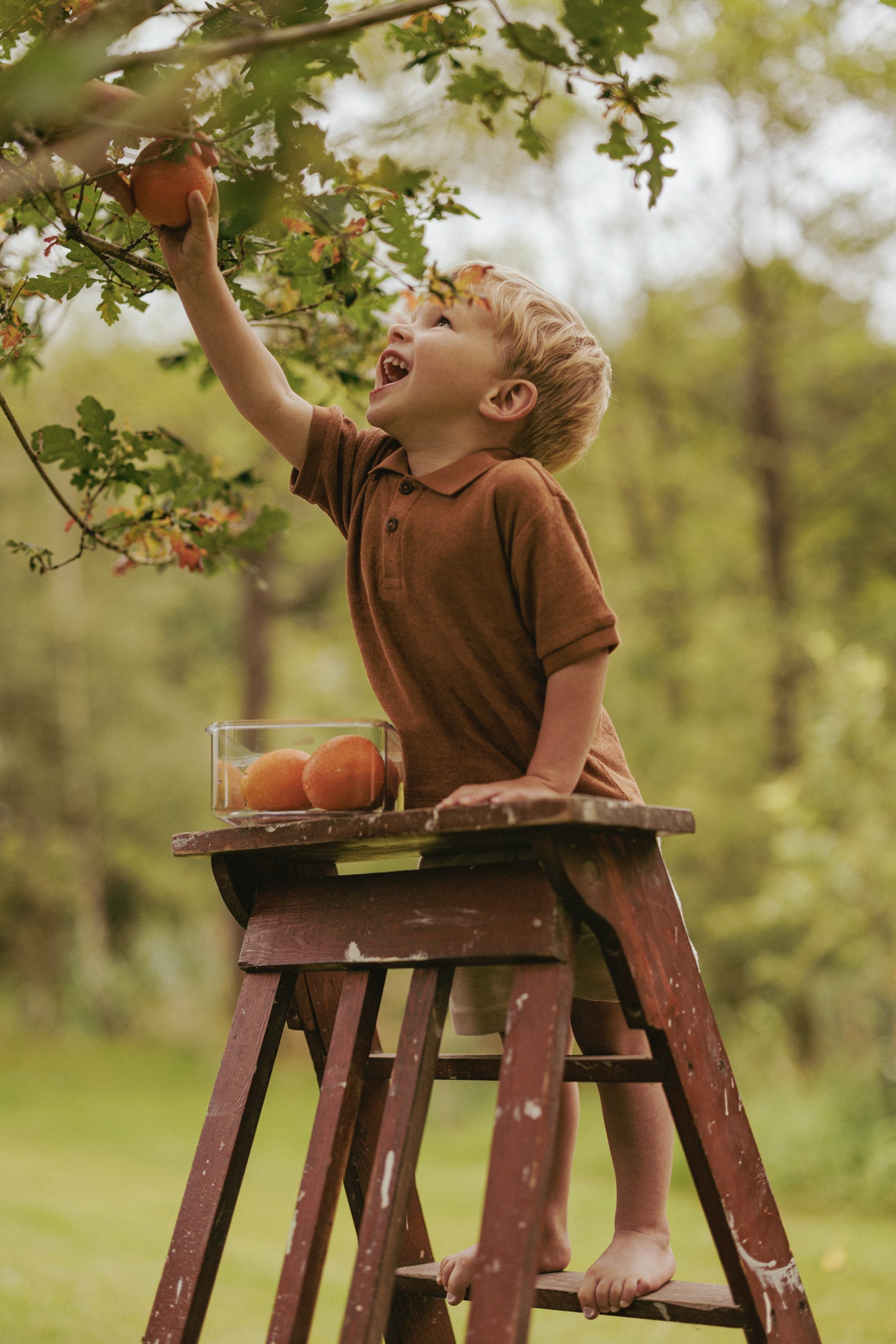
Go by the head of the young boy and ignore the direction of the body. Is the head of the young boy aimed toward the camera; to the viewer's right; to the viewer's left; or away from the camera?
to the viewer's left

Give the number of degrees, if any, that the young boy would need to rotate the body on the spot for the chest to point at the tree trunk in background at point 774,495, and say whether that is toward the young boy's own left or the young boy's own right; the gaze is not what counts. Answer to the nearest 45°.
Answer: approximately 135° to the young boy's own right

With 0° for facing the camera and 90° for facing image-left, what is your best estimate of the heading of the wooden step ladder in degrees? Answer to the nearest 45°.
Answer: approximately 225°

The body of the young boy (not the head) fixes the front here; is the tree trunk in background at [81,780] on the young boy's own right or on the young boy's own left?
on the young boy's own right

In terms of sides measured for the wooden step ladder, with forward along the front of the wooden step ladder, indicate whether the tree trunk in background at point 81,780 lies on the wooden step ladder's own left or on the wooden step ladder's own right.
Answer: on the wooden step ladder's own left
